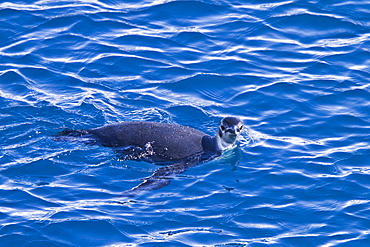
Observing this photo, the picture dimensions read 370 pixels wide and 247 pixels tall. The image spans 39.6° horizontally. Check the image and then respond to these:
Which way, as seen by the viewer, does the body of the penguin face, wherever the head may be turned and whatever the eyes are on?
to the viewer's right

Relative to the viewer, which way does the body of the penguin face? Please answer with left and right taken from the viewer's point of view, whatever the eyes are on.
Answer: facing to the right of the viewer
